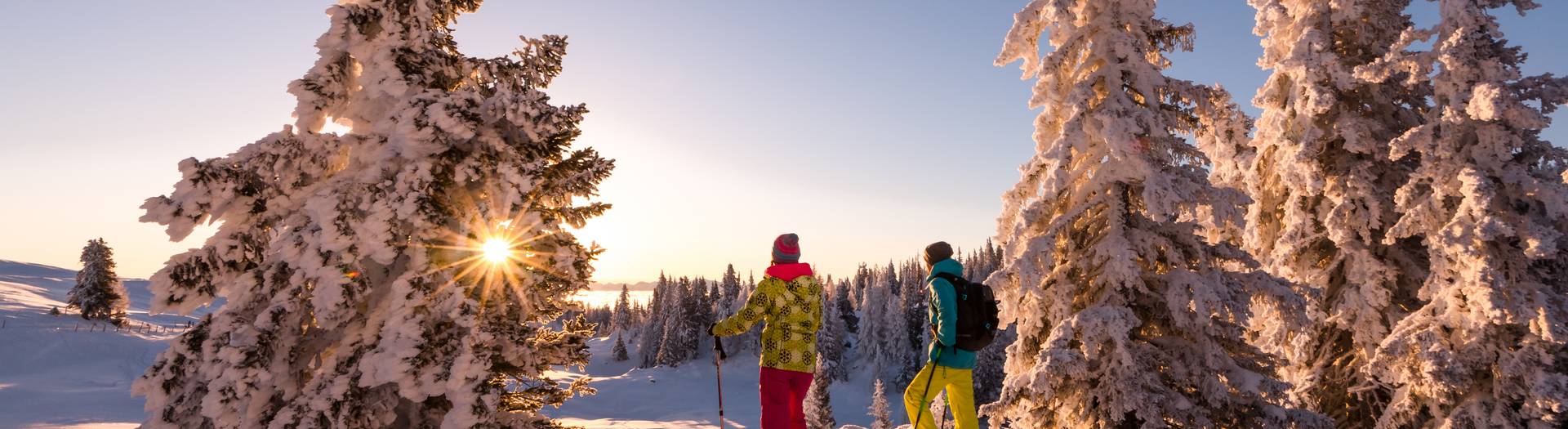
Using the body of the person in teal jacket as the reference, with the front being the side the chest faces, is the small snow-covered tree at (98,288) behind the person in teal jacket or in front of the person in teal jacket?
in front

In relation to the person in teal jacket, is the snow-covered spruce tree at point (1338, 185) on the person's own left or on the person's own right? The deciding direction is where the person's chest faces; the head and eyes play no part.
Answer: on the person's own right

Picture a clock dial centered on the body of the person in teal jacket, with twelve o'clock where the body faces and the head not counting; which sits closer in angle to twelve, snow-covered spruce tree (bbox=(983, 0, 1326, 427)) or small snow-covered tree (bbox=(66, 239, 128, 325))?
the small snow-covered tree

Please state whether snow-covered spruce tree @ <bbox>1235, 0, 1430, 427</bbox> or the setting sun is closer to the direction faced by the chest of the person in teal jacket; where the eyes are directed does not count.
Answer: the setting sun

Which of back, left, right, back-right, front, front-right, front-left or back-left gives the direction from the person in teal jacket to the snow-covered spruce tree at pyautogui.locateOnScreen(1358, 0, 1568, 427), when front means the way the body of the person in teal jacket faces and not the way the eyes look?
back-right

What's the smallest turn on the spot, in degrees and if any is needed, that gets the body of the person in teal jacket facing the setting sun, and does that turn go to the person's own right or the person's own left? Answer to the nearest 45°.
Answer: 0° — they already face it
